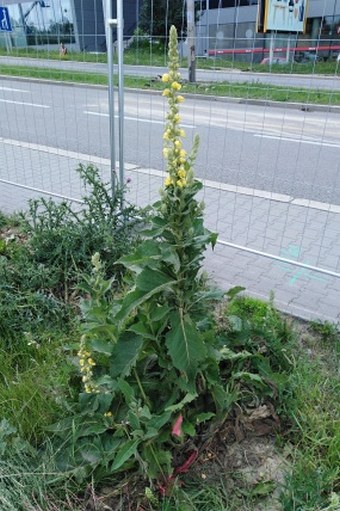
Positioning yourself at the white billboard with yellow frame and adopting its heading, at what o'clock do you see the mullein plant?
The mullein plant is roughly at 12 o'clock from the white billboard with yellow frame.

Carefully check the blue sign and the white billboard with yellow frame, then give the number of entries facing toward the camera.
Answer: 2

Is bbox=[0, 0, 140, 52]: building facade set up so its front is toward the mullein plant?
yes

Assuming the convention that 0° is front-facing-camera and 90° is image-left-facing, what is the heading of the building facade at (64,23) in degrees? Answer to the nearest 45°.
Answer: approximately 0°

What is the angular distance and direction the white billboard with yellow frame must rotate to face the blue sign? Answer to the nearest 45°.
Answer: approximately 90° to its right

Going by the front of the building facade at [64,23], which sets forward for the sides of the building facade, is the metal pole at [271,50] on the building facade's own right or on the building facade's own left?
on the building facade's own left

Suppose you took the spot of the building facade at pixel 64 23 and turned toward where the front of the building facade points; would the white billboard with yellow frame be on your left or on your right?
on your left

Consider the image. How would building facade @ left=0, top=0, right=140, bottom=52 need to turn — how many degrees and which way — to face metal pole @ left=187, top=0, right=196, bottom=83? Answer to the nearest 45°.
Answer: approximately 45° to its left

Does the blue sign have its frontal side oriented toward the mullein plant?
yes

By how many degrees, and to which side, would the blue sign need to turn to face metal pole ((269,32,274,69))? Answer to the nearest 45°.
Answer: approximately 45° to its left
